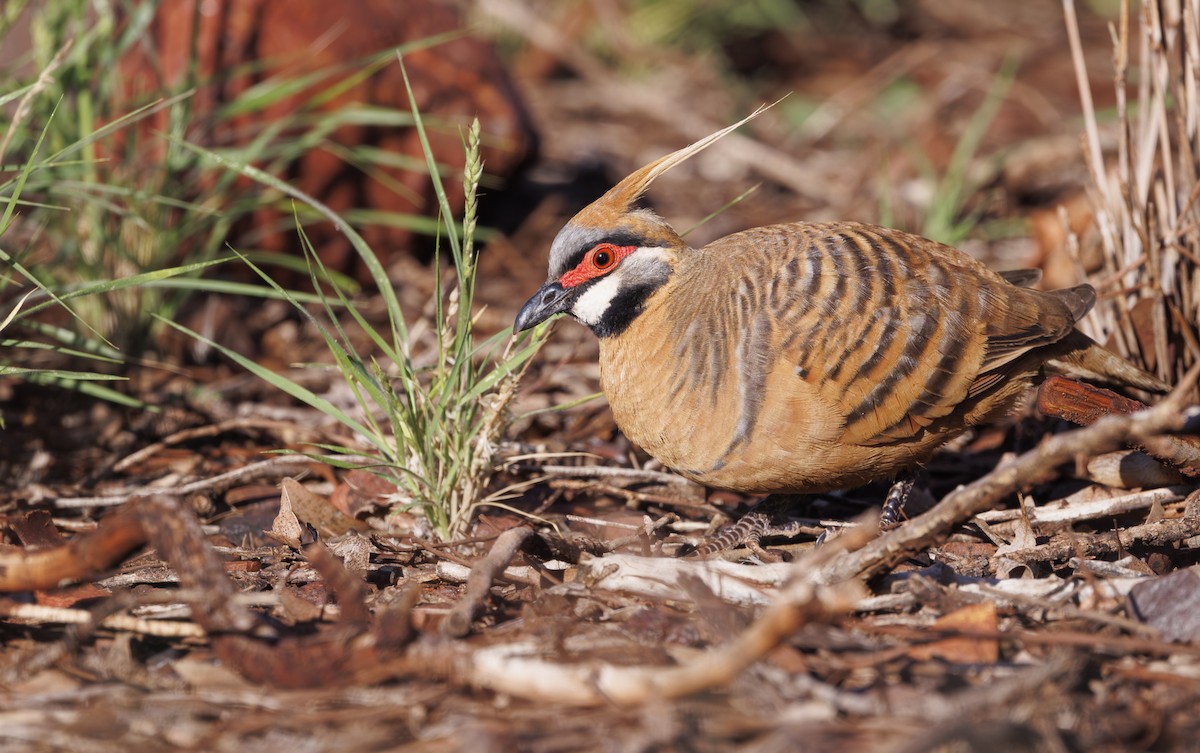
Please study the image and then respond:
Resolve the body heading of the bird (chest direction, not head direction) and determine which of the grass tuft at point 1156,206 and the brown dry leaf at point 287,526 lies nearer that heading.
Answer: the brown dry leaf

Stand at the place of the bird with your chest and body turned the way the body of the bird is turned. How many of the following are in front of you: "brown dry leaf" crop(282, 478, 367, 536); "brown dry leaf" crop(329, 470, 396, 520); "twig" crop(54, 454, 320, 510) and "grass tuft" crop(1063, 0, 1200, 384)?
3

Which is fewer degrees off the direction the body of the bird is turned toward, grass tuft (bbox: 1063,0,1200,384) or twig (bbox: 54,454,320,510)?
the twig

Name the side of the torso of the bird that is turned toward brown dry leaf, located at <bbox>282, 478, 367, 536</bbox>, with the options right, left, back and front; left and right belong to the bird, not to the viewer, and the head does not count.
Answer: front

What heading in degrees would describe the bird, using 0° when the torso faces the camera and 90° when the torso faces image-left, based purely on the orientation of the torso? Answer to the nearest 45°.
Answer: approximately 90°

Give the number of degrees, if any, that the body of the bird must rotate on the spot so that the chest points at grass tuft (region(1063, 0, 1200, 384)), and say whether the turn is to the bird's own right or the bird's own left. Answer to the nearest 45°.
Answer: approximately 135° to the bird's own right

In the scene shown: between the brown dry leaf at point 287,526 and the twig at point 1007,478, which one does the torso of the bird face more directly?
the brown dry leaf

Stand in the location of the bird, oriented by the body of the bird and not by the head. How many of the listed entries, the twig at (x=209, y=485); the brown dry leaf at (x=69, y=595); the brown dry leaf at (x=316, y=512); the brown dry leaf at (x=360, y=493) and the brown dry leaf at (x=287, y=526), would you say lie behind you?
0

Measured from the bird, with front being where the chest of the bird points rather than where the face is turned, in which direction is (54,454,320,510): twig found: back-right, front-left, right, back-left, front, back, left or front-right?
front

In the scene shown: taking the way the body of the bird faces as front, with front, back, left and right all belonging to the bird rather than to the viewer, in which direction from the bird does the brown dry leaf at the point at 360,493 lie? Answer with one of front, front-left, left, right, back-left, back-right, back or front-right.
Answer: front

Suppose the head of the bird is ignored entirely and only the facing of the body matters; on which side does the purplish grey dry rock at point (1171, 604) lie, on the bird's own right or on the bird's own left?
on the bird's own left

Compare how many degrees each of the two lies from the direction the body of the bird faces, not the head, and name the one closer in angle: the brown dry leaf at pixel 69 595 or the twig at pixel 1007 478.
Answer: the brown dry leaf

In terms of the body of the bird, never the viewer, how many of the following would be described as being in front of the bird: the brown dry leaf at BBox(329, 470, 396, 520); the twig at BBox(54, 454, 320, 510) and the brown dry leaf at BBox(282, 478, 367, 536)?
3
